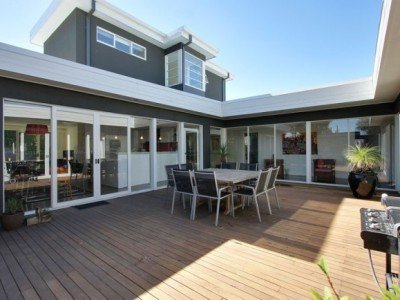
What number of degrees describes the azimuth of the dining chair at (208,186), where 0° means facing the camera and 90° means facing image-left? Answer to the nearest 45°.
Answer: approximately 225°

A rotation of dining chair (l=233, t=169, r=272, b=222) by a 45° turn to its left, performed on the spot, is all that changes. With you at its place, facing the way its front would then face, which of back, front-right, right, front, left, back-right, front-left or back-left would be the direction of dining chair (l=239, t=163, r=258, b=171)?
right

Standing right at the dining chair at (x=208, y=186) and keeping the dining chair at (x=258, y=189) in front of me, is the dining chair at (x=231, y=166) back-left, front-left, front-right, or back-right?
front-left

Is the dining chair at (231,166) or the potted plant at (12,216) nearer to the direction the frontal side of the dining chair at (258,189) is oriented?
the dining chair

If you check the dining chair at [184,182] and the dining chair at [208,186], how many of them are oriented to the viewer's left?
0

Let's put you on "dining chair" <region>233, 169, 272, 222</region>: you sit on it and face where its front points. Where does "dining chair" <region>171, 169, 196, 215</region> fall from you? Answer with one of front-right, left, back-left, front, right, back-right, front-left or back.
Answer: front-left

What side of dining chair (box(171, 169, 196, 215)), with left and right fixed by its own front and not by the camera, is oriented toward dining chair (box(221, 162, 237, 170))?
front

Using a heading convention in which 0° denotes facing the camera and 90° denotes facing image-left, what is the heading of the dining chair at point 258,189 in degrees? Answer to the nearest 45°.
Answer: approximately 135°

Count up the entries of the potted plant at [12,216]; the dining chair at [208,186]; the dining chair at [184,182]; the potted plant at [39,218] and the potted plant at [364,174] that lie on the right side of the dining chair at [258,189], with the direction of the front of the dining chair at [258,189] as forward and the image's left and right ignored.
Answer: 1

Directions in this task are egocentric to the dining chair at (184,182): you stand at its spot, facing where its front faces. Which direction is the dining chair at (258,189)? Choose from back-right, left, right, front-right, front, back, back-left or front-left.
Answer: front-right

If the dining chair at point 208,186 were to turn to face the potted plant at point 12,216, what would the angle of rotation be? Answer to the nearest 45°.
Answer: approximately 135° to its left

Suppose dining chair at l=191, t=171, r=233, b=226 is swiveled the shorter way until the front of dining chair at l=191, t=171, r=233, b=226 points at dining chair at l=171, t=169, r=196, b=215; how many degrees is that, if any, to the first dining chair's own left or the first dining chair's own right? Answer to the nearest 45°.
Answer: approximately 90° to the first dining chair's own left

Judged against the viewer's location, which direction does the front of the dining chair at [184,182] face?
facing away from the viewer and to the right of the viewer

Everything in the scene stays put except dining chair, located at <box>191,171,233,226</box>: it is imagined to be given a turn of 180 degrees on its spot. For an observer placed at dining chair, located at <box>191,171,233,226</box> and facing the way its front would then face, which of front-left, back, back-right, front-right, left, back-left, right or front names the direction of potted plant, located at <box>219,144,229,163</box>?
back-right

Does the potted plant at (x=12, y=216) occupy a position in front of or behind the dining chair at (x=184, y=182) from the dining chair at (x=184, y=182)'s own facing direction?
behind

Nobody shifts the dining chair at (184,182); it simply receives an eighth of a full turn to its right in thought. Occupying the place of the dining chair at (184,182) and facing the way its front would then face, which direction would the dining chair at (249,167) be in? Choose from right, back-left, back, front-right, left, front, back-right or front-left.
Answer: front-left

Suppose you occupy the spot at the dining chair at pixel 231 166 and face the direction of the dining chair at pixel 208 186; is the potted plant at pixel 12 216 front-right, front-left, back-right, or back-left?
front-right
